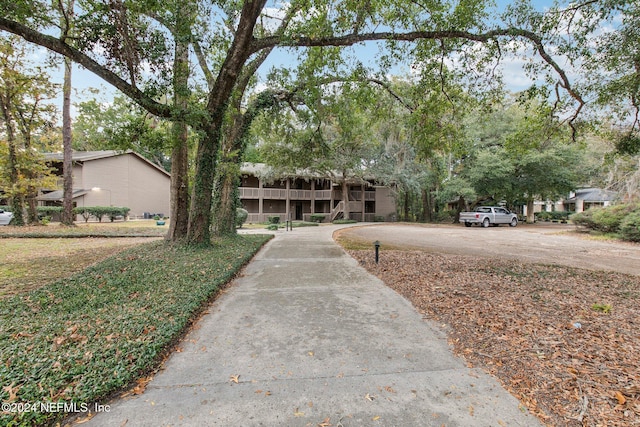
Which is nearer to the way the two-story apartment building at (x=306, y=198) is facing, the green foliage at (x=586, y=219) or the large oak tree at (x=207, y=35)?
the large oak tree

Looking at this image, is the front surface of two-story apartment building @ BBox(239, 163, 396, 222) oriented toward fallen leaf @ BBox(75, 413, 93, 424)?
yes

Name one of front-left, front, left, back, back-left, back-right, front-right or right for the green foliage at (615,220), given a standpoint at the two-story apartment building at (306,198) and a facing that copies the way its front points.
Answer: front-left

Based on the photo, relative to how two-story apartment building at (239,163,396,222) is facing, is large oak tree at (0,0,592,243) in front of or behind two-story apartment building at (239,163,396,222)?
in front

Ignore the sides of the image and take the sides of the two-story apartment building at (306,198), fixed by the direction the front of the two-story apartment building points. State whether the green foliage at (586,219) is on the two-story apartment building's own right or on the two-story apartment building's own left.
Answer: on the two-story apartment building's own left

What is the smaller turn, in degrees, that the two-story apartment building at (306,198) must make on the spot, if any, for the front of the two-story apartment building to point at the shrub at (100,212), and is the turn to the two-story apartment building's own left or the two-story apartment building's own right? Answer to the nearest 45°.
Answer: approximately 45° to the two-story apartment building's own right

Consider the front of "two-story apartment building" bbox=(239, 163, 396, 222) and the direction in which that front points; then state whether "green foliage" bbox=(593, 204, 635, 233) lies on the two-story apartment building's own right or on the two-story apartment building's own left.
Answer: on the two-story apartment building's own left

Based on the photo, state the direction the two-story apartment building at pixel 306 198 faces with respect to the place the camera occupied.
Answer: facing the viewer

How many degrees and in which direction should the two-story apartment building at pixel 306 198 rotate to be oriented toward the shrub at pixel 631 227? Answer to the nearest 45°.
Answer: approximately 45° to its left

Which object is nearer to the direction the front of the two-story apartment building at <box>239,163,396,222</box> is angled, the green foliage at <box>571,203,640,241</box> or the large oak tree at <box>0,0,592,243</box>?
the large oak tree

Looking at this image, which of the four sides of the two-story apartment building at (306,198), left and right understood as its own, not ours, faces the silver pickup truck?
left

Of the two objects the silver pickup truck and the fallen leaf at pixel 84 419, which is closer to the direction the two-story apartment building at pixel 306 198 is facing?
the fallen leaf

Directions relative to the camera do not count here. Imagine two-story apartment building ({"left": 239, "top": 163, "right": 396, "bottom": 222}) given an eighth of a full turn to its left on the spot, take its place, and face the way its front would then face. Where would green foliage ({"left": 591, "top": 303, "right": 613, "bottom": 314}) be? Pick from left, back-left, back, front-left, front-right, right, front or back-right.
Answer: front-right

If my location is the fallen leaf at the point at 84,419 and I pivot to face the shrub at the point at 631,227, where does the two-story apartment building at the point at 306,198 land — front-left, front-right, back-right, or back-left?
front-left

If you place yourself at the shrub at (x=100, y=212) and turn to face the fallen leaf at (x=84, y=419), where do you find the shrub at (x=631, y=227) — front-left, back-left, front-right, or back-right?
front-left

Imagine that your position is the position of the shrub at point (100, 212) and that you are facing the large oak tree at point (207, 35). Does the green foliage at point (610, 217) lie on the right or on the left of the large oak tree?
left
